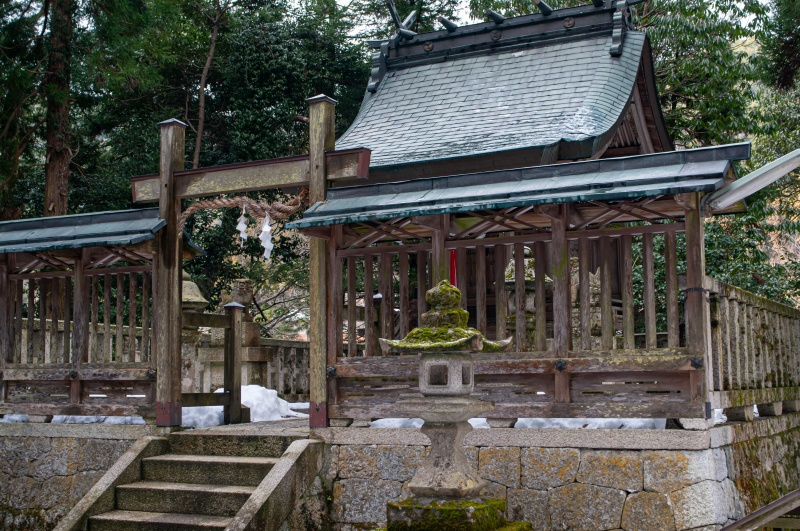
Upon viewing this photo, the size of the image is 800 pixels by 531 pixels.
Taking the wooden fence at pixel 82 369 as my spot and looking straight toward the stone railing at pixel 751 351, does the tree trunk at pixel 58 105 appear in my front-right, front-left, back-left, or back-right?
back-left

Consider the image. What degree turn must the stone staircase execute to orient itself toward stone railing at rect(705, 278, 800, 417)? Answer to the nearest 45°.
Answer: approximately 135° to its left

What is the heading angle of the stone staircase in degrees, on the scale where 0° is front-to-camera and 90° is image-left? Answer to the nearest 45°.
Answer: approximately 45°

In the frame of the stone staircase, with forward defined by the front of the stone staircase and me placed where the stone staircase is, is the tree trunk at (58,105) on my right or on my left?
on my right

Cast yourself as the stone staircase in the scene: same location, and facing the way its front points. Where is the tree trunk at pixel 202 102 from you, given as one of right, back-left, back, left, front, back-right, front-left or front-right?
back-right
